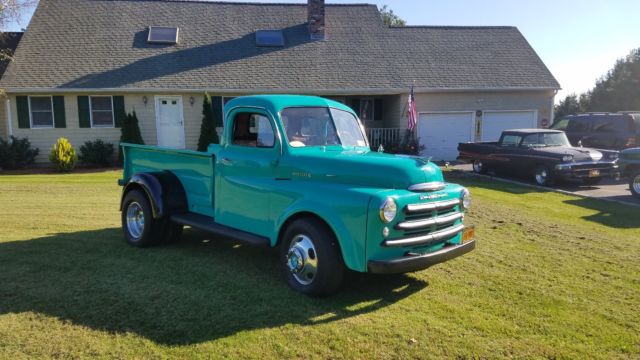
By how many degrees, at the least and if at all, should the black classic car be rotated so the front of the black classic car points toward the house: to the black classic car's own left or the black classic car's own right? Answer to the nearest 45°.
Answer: approximately 135° to the black classic car's own right

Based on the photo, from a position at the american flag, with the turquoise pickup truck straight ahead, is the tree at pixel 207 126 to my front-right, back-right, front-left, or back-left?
front-right

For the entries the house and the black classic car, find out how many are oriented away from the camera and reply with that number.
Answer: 0

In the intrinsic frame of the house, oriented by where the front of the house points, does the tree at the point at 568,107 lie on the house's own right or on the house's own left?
on the house's own left

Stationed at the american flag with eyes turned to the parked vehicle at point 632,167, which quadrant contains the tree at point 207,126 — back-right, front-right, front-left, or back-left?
back-right

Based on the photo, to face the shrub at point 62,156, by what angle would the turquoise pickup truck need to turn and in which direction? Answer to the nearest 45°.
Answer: approximately 180°

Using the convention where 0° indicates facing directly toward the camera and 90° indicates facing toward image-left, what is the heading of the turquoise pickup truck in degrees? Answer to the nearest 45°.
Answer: approximately 315°

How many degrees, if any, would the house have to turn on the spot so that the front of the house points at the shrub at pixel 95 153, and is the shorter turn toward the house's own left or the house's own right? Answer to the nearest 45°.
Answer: approximately 45° to the house's own right

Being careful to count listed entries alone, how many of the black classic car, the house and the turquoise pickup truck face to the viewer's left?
0

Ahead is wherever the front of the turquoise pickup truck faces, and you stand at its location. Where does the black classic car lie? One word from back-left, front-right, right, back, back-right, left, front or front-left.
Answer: left

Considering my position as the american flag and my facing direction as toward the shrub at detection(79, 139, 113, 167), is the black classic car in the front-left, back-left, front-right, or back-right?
back-left

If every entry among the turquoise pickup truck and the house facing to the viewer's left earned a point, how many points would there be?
0

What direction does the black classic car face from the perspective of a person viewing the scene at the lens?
facing the viewer and to the right of the viewer

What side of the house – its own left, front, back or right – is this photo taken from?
front

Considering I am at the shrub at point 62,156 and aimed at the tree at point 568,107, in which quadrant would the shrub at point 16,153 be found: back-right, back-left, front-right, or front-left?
back-left
